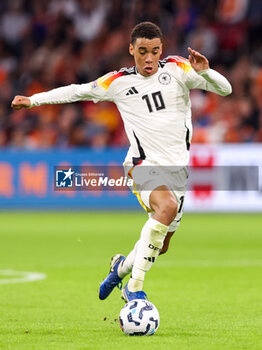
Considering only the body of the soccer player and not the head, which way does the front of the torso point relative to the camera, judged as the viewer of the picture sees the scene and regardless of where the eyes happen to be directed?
toward the camera

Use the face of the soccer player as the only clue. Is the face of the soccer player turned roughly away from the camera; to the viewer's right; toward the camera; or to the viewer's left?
toward the camera
